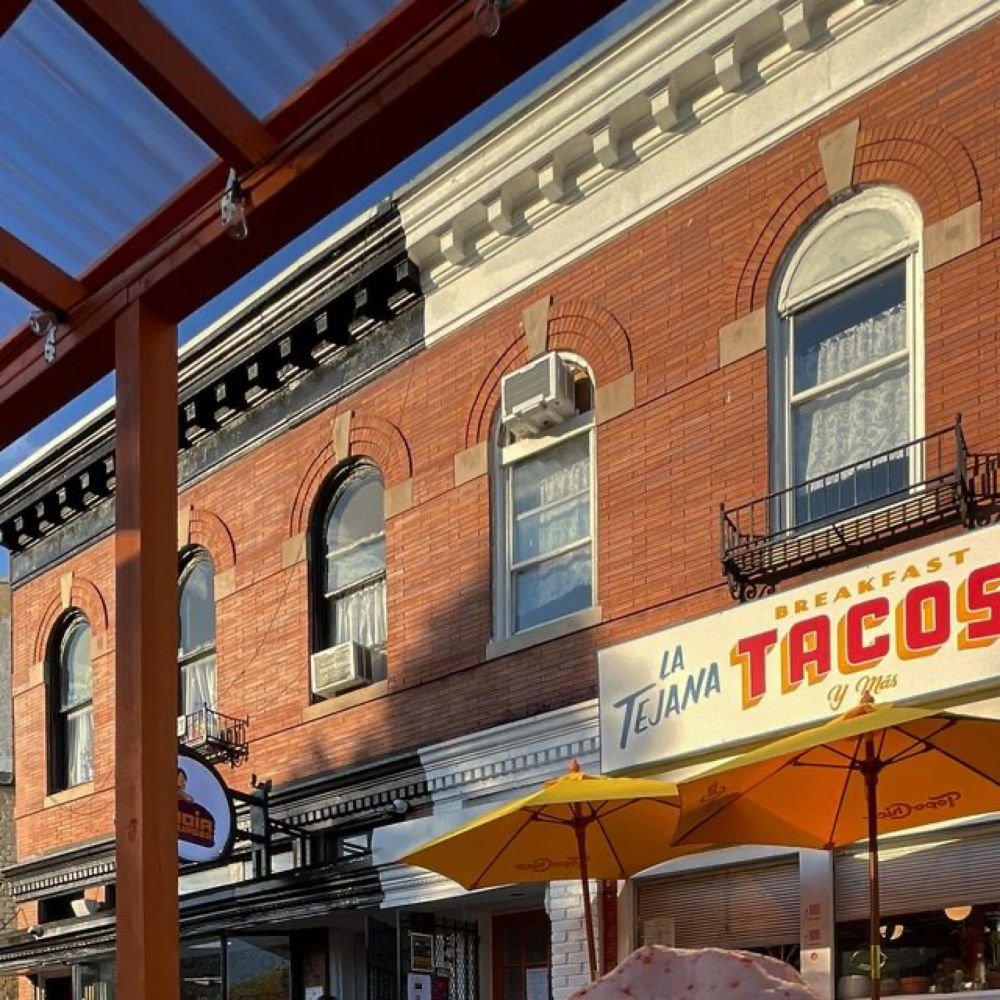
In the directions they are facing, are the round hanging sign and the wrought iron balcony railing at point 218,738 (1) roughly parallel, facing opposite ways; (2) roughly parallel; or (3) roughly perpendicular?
roughly perpendicular

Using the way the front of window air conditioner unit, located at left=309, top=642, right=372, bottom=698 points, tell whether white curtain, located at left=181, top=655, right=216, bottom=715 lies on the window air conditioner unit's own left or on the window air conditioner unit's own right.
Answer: on the window air conditioner unit's own right

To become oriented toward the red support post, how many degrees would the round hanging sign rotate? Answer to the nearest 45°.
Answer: approximately 45° to its right

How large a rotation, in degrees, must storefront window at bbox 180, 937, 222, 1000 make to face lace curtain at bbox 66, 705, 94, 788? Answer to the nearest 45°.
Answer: approximately 135° to its right

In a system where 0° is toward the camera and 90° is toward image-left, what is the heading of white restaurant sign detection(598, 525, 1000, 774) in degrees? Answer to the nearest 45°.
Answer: approximately 45°

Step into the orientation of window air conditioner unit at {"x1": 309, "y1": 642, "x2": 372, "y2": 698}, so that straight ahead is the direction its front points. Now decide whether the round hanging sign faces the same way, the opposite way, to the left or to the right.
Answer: to the left

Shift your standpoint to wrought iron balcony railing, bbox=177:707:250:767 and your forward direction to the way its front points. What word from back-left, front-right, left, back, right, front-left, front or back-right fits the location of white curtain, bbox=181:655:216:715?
back-right

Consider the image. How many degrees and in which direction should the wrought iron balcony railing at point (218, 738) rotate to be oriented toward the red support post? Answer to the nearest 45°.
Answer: approximately 45° to its left

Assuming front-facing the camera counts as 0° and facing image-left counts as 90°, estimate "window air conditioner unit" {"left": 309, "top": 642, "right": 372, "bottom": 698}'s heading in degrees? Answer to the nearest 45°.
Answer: approximately 45°

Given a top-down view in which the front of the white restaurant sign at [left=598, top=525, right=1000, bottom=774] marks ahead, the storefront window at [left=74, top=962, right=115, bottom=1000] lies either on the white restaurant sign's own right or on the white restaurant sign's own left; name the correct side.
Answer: on the white restaurant sign's own right
